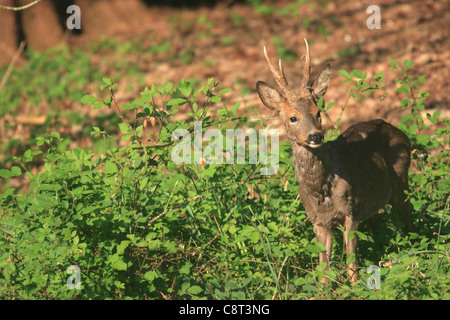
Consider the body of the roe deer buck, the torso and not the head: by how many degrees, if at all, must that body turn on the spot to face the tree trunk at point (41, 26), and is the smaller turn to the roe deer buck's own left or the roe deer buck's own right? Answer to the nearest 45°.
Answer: approximately 90° to the roe deer buck's own right

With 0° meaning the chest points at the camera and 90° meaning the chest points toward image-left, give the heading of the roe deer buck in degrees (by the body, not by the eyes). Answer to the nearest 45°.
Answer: approximately 45°

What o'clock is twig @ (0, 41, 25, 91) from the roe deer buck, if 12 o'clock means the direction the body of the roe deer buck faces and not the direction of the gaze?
The twig is roughly at 3 o'clock from the roe deer buck.
